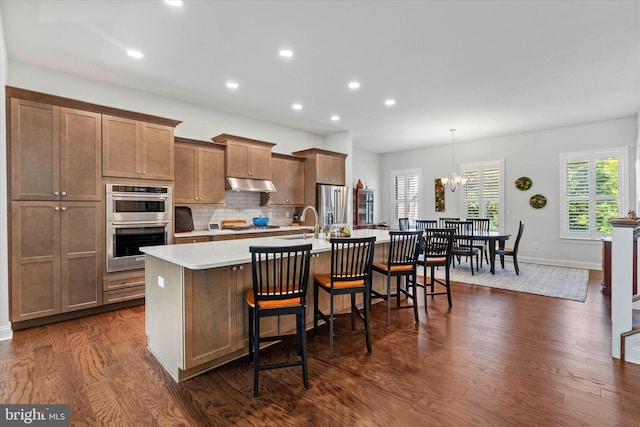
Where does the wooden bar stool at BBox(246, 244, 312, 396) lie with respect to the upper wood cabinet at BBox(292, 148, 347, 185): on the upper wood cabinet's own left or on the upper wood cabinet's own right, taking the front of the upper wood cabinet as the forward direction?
on the upper wood cabinet's own right

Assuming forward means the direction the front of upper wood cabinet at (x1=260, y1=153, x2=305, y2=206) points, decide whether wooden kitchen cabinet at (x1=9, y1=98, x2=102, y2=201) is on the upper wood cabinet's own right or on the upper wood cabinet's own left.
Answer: on the upper wood cabinet's own right

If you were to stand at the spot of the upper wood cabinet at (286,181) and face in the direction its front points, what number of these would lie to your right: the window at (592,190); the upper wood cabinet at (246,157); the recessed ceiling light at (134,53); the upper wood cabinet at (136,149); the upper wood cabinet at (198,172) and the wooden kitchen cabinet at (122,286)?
5

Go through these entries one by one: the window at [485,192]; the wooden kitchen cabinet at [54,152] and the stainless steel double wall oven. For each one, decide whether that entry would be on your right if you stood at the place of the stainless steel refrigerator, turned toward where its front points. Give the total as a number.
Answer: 2

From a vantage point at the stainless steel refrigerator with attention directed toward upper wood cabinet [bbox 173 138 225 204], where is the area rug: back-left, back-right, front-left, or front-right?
back-left

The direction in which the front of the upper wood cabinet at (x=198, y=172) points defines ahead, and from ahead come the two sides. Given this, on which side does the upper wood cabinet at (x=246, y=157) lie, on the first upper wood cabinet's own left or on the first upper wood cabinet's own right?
on the first upper wood cabinet's own left

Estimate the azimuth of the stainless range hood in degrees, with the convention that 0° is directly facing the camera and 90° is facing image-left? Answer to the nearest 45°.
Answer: approximately 315°

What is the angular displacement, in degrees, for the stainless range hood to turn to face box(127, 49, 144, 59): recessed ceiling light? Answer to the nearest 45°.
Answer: approximately 90° to its right
